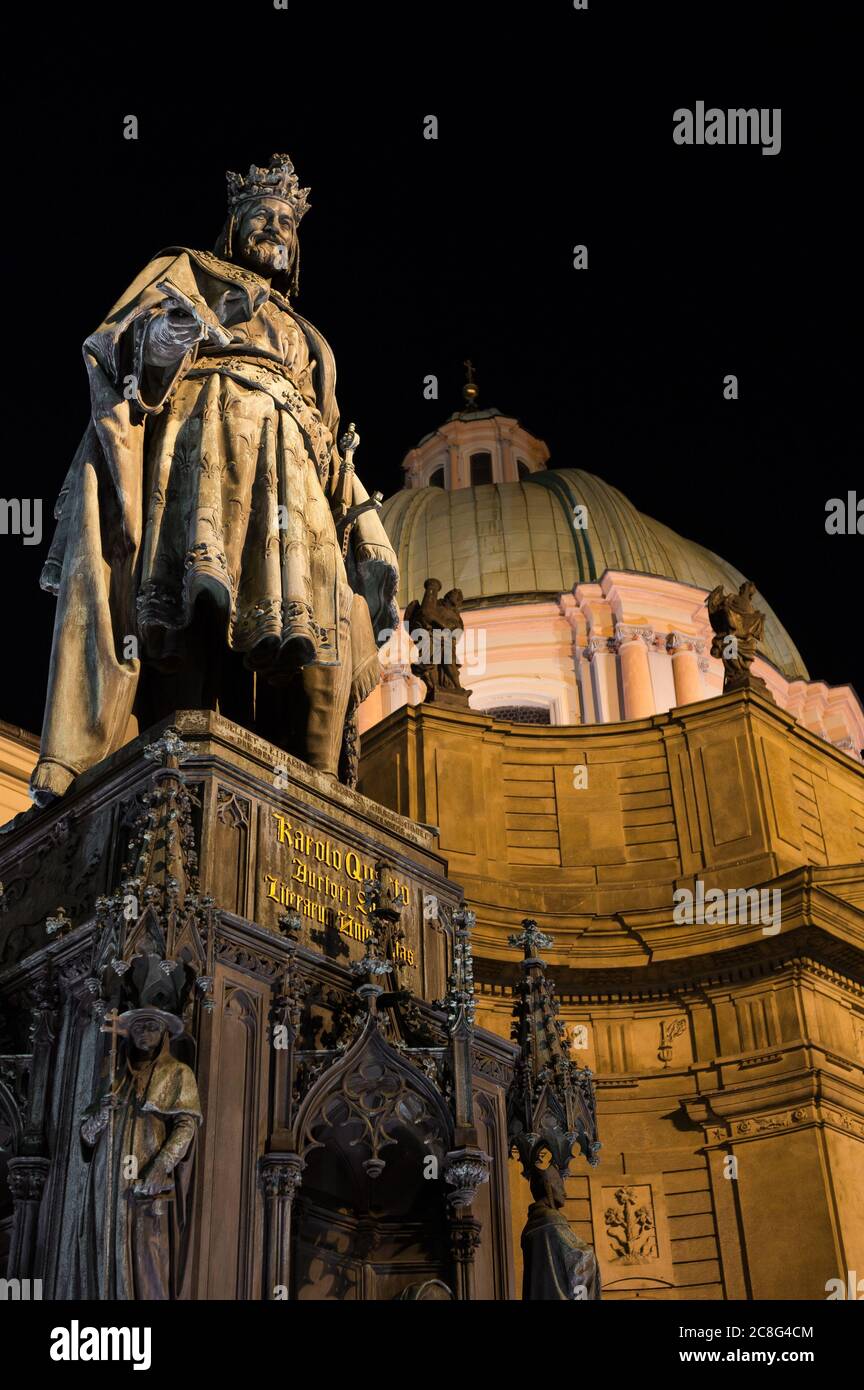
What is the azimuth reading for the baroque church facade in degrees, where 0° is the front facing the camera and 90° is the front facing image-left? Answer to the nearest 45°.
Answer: approximately 45°
